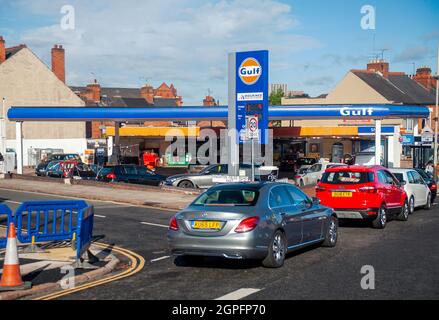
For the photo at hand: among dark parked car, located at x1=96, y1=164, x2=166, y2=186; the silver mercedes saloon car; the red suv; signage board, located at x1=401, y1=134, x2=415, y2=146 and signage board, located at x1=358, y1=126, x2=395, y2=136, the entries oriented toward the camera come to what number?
2

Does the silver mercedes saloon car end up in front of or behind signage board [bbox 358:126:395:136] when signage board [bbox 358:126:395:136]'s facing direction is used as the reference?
in front

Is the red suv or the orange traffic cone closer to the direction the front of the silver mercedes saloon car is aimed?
the red suv

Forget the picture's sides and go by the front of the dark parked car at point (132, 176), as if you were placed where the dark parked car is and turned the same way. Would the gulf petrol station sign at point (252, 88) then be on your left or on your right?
on your right

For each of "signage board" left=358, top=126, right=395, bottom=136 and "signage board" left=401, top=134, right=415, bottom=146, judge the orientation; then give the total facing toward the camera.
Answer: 2

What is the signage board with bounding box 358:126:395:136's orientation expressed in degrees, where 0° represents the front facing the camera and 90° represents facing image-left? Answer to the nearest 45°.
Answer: approximately 0°

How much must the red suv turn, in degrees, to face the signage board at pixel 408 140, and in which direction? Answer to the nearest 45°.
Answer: approximately 45° to its left

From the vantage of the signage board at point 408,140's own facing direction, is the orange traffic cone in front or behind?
in front

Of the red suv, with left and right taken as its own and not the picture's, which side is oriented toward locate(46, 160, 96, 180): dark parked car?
left

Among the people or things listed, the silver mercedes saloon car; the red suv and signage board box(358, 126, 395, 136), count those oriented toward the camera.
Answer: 1

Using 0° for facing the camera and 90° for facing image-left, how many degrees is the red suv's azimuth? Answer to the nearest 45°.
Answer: approximately 225°

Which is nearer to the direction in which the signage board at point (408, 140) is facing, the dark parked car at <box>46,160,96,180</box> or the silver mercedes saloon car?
the silver mercedes saloon car

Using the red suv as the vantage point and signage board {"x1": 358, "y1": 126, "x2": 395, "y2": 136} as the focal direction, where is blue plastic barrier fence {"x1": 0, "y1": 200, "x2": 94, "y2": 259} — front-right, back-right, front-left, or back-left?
back-left

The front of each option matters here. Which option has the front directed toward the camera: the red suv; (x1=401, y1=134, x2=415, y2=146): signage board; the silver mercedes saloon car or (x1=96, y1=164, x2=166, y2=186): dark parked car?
the signage board

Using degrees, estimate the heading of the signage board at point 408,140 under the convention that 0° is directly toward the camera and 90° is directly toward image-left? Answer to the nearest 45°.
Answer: approximately 0°

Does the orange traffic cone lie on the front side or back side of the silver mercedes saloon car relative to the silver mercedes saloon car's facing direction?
on the back side

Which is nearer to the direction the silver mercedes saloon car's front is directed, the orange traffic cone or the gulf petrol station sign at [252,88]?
the gulf petrol station sign

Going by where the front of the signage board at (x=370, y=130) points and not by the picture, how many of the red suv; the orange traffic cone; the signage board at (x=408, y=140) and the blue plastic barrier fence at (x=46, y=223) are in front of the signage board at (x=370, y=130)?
3
